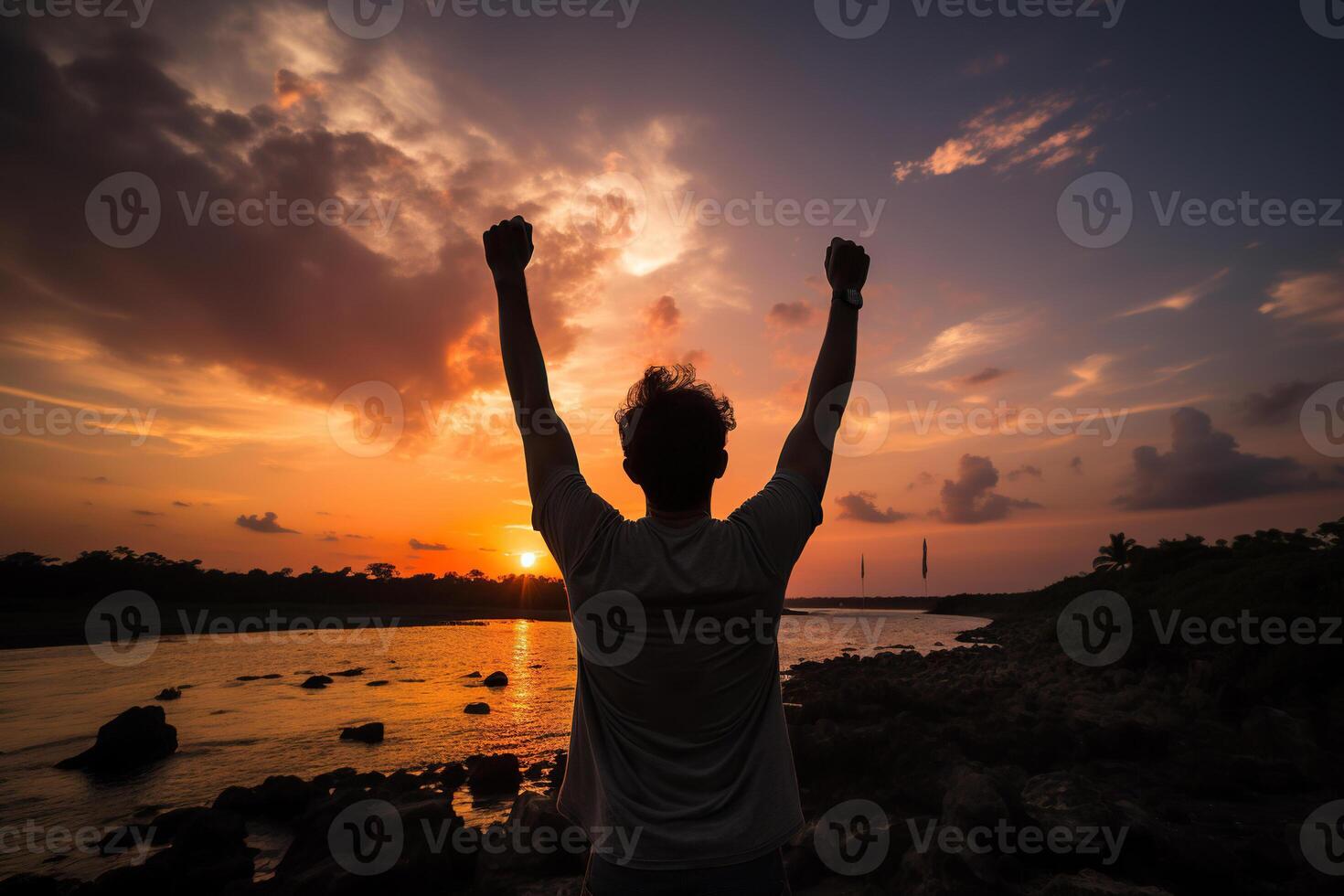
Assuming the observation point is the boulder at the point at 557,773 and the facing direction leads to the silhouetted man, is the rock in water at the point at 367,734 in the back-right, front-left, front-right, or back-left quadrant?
back-right

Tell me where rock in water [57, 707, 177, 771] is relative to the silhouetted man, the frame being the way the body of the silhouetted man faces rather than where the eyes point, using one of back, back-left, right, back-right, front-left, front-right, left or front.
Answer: front-left

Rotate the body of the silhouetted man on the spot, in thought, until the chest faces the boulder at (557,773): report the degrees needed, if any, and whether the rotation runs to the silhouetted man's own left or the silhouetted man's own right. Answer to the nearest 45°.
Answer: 0° — they already face it

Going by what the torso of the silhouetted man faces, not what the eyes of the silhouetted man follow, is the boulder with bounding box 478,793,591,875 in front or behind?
in front

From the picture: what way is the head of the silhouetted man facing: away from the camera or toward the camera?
away from the camera

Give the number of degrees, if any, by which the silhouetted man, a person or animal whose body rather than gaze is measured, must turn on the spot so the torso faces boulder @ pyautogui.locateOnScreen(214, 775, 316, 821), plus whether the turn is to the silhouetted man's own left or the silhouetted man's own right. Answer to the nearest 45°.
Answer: approximately 45° to the silhouetted man's own left

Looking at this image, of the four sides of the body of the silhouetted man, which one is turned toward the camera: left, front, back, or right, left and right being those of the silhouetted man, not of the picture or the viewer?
back

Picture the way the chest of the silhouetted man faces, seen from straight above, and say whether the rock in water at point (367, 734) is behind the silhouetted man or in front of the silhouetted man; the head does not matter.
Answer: in front
